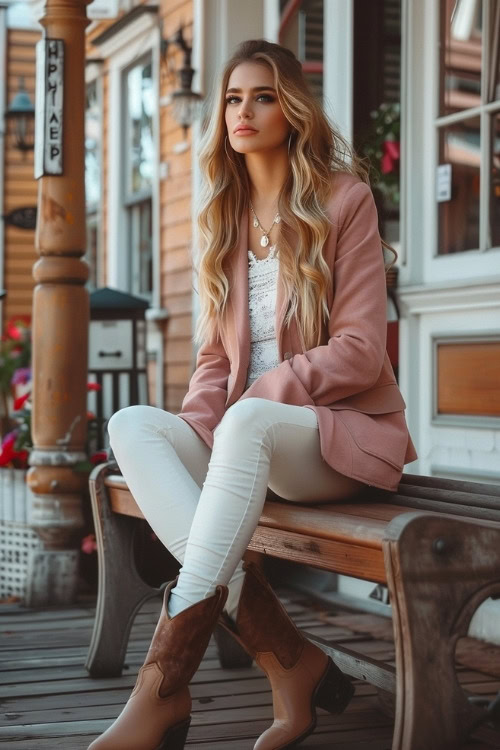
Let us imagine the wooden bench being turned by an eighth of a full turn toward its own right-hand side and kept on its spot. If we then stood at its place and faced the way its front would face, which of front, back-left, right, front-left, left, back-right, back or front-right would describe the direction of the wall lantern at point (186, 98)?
right

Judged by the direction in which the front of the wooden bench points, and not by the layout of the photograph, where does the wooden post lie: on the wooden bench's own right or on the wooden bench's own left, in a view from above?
on the wooden bench's own right

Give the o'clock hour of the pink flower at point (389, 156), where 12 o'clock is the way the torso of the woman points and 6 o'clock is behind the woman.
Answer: The pink flower is roughly at 5 o'clock from the woman.

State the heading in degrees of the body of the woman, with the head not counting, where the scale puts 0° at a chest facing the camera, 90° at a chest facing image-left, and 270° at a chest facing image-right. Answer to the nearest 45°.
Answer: approximately 45°

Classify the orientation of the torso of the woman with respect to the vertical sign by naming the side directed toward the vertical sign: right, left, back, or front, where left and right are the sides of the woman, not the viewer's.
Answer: right

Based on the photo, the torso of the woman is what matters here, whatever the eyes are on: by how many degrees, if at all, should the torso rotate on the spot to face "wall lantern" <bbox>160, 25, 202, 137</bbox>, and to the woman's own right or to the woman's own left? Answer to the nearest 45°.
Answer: approximately 135° to the woman's own right

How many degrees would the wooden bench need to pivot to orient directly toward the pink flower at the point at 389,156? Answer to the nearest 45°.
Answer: approximately 135° to its right

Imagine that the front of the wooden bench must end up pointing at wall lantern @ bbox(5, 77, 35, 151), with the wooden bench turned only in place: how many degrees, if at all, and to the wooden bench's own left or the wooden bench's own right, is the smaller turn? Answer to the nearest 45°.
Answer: approximately 135° to the wooden bench's own right
